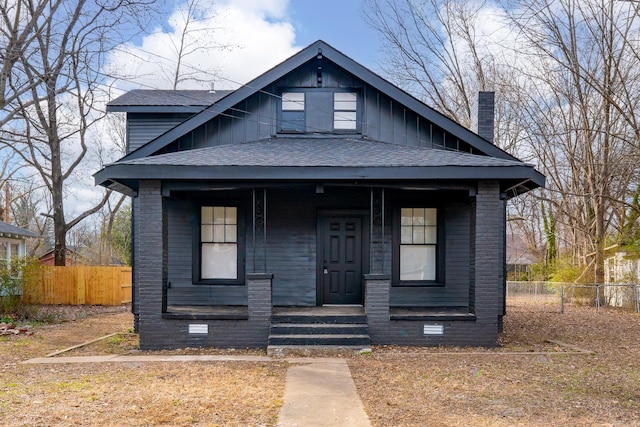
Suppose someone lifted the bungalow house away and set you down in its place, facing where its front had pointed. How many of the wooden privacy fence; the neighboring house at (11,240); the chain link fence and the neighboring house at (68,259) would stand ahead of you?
0

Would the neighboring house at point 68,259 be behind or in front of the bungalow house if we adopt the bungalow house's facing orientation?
behind

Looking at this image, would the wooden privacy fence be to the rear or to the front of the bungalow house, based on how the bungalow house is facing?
to the rear

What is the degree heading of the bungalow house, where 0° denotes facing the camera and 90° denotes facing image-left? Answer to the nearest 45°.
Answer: approximately 0°

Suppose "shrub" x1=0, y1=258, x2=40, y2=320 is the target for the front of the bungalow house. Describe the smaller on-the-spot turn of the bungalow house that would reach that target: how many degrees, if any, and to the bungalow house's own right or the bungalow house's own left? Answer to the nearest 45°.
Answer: approximately 135° to the bungalow house's own right

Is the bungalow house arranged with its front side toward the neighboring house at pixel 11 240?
no
